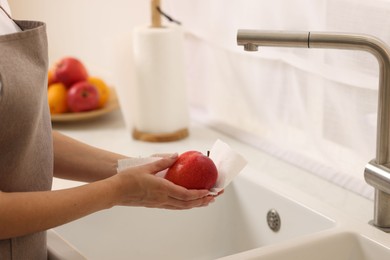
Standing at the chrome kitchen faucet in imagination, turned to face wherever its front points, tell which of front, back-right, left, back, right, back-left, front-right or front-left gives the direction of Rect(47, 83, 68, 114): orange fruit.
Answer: front-right

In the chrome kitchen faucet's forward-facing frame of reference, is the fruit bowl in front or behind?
in front

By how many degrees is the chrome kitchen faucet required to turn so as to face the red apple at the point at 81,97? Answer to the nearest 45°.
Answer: approximately 45° to its right

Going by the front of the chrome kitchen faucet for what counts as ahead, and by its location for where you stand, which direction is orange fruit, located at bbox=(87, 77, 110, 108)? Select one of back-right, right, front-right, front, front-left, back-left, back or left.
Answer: front-right

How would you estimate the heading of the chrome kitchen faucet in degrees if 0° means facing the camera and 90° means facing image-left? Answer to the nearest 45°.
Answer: approximately 90°

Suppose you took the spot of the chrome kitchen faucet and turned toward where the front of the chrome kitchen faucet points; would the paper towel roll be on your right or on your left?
on your right

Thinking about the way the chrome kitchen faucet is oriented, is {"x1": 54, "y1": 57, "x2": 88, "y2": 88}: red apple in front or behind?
in front
